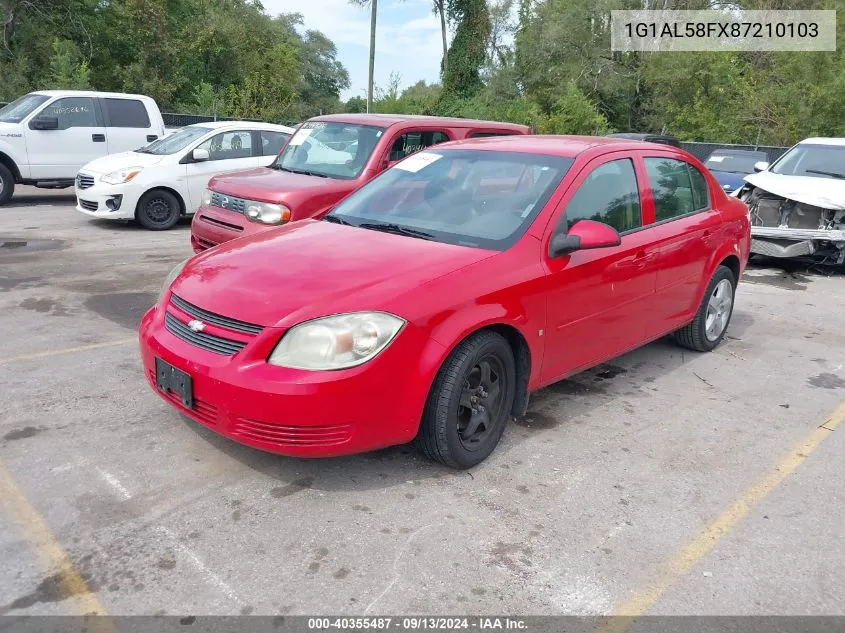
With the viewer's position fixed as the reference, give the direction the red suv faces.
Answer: facing the viewer and to the left of the viewer

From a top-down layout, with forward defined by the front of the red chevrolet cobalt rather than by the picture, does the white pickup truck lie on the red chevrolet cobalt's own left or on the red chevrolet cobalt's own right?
on the red chevrolet cobalt's own right

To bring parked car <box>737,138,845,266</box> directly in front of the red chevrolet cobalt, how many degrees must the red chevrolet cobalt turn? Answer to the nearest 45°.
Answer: approximately 180°

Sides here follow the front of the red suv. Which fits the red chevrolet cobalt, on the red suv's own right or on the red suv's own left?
on the red suv's own left

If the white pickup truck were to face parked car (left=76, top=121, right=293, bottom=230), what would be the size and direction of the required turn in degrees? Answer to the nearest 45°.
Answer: approximately 90° to its left

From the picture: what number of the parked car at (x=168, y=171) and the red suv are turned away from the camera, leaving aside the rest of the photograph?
0
